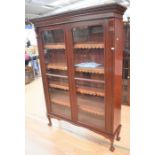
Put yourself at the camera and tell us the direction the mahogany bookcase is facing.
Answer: facing the viewer and to the left of the viewer
